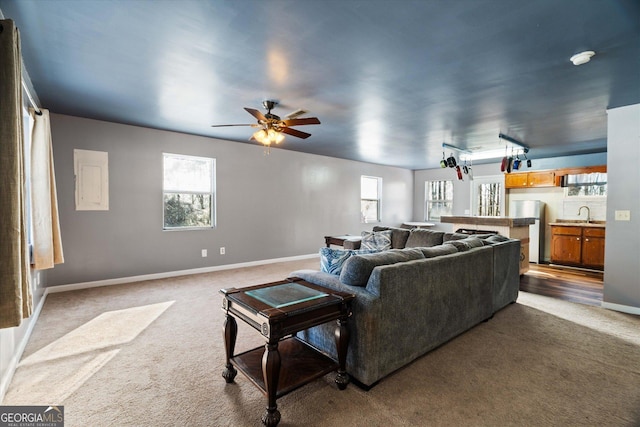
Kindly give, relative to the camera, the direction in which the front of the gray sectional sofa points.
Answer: facing away from the viewer and to the left of the viewer

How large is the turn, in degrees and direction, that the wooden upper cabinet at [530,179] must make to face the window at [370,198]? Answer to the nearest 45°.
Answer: approximately 90° to its right

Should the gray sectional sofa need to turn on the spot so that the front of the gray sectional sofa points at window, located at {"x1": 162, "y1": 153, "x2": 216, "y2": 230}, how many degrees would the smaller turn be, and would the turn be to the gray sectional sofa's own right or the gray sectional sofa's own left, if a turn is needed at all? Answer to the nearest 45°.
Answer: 0° — it already faces it

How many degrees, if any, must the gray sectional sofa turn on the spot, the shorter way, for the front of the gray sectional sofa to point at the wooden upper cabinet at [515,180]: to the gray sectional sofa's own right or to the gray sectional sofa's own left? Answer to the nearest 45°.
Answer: approximately 90° to the gray sectional sofa's own right

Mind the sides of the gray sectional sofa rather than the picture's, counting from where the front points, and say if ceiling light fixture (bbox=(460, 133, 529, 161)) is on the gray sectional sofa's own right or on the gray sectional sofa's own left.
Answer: on the gray sectional sofa's own right

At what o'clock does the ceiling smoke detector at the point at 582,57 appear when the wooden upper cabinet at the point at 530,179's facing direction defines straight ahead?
The ceiling smoke detector is roughly at 12 o'clock from the wooden upper cabinet.

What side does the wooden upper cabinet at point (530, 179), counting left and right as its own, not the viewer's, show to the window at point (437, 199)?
right

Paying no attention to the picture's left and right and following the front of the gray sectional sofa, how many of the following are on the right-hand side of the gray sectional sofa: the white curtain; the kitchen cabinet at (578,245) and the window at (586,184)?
2
